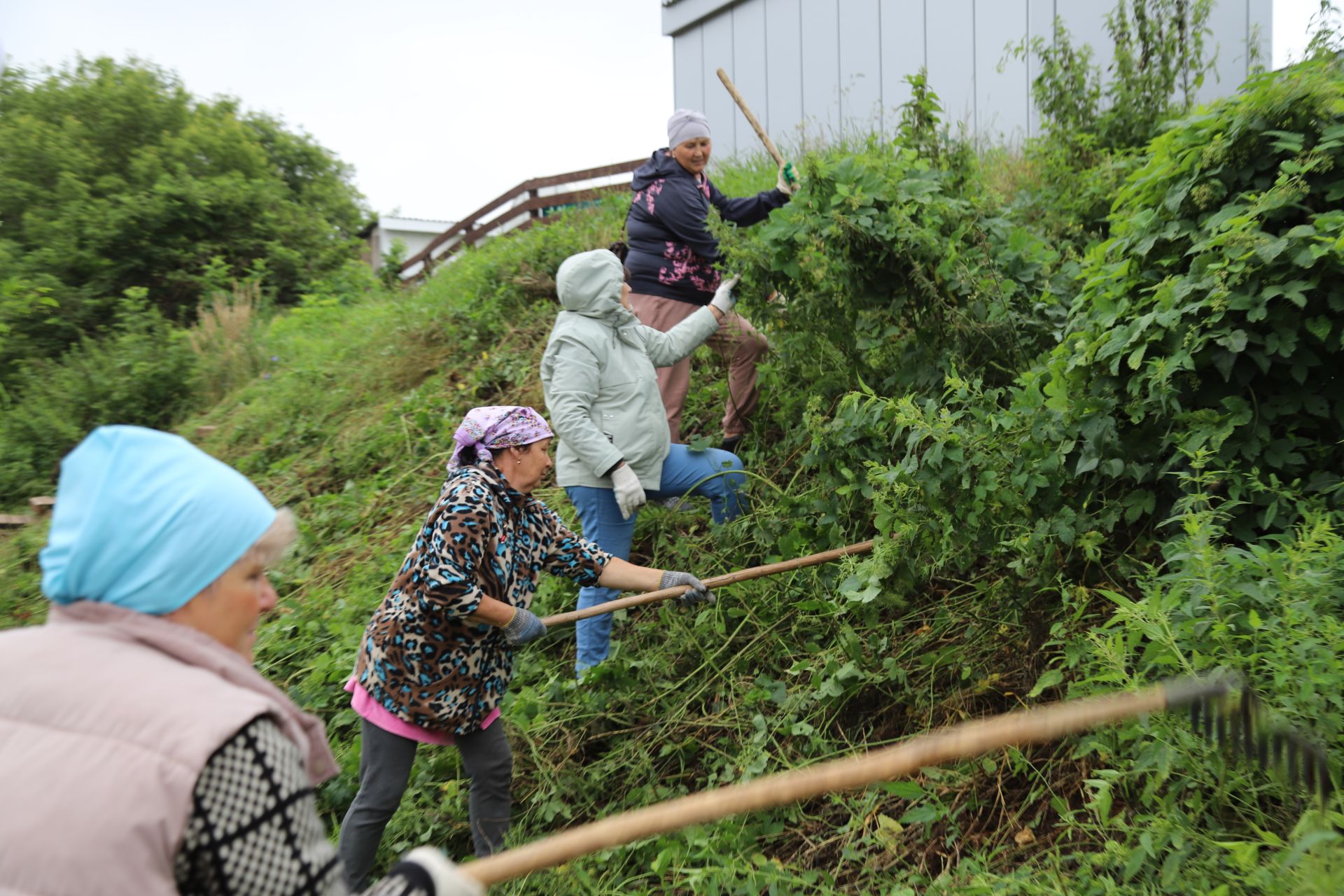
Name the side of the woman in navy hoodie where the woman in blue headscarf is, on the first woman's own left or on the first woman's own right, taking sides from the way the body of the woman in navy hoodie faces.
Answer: on the first woman's own right

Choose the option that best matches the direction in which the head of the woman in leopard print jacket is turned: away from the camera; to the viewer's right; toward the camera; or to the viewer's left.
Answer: to the viewer's right

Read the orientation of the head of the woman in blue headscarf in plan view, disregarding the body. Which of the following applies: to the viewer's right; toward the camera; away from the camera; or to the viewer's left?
to the viewer's right

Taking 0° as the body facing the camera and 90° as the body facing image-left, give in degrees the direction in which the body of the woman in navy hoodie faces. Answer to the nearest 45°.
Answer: approximately 270°

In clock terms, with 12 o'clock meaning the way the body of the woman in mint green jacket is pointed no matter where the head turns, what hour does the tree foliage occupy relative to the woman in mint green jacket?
The tree foliage is roughly at 8 o'clock from the woman in mint green jacket.

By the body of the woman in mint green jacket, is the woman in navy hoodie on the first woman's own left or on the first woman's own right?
on the first woman's own left

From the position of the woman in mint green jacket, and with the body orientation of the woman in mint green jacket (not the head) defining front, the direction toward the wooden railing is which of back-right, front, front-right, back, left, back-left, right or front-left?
left
